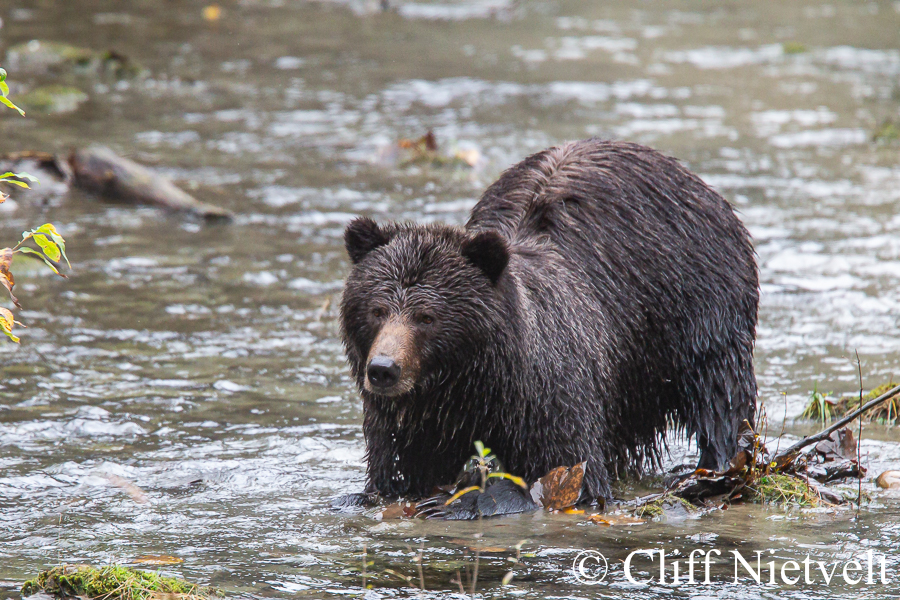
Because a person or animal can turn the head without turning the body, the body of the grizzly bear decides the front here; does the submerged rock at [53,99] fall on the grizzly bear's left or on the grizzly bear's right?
on the grizzly bear's right

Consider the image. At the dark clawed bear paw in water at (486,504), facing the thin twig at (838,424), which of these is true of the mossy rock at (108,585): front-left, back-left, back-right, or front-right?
back-right

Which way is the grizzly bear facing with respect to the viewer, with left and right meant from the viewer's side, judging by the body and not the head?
facing the viewer and to the left of the viewer

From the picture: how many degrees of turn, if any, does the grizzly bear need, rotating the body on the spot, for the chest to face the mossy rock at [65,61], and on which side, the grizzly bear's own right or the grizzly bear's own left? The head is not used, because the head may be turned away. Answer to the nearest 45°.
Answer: approximately 90° to the grizzly bear's own right

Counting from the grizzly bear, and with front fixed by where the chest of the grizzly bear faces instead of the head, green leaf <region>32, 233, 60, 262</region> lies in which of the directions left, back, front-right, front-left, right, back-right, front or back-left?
front

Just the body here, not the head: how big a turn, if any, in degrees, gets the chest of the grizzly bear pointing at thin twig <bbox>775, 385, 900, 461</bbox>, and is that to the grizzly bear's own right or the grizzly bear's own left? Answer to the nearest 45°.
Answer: approximately 135° to the grizzly bear's own left

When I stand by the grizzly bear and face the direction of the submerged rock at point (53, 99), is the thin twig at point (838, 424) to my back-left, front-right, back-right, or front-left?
back-right

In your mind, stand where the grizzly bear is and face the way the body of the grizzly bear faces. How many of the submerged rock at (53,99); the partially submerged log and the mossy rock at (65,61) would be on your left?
0

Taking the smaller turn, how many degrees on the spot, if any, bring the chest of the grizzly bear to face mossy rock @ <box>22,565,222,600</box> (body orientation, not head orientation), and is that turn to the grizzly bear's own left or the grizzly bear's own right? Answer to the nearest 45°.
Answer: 0° — it already faces it

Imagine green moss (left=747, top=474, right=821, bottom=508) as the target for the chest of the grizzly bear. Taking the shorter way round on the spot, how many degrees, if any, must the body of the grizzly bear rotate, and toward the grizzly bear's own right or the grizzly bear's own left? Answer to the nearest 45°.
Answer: approximately 135° to the grizzly bear's own left

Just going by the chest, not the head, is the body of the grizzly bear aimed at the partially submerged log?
no

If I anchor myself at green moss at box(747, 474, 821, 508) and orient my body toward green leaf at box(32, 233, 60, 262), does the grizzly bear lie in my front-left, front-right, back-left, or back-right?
front-right
